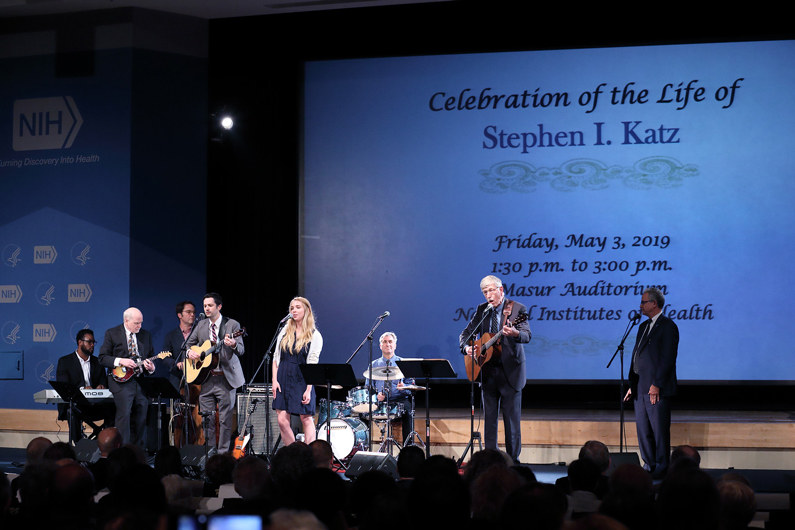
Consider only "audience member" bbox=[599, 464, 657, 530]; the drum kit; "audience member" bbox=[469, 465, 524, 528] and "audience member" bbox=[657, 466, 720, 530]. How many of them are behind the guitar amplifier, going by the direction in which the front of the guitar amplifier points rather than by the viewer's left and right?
0

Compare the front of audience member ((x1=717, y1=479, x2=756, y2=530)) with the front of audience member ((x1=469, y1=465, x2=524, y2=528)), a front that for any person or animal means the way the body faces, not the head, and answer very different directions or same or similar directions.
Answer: same or similar directions

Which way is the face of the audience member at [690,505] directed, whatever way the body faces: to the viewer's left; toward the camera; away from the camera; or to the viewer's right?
away from the camera

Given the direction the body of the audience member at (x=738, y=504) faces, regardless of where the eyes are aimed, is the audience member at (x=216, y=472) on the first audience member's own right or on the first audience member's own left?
on the first audience member's own left

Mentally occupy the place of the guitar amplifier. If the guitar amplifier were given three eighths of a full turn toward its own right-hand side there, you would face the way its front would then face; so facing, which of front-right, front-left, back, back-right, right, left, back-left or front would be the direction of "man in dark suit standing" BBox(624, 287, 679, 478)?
back

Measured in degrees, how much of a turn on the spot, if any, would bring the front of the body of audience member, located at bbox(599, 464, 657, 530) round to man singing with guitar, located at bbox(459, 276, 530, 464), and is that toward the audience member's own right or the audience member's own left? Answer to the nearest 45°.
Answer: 0° — they already face them

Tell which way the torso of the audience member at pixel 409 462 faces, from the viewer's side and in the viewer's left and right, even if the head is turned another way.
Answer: facing away from the viewer

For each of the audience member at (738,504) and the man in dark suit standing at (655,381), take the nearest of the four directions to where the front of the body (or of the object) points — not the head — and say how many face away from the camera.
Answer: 1

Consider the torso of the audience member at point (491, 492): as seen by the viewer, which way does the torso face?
away from the camera

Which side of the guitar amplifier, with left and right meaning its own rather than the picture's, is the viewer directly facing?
front

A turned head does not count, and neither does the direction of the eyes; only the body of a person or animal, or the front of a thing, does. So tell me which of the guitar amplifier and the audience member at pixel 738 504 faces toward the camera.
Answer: the guitar amplifier

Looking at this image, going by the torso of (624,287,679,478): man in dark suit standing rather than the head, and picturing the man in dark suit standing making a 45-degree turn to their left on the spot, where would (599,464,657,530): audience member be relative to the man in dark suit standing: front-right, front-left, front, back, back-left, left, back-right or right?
front

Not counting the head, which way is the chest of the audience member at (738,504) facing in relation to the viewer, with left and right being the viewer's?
facing away from the viewer

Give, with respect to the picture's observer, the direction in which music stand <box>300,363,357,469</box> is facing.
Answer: facing away from the viewer

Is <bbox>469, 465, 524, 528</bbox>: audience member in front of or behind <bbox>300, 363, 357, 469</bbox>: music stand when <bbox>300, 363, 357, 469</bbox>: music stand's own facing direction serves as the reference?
behind

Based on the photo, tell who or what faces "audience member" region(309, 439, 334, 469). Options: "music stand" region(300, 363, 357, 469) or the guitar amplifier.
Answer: the guitar amplifier

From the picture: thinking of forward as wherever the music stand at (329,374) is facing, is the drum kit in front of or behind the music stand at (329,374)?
in front
